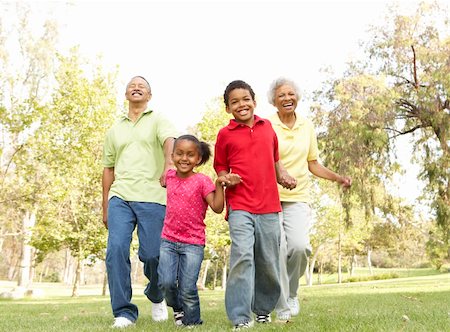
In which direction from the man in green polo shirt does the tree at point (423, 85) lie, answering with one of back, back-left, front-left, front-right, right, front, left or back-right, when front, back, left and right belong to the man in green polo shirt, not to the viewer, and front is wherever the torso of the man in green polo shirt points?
back-left

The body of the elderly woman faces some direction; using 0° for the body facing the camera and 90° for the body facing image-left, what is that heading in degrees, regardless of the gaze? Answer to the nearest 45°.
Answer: approximately 0°

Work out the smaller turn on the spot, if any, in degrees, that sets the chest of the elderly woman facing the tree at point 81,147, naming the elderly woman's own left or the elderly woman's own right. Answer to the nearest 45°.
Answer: approximately 135° to the elderly woman's own right

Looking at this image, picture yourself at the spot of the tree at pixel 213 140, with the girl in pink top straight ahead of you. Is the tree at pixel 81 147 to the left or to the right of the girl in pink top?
right

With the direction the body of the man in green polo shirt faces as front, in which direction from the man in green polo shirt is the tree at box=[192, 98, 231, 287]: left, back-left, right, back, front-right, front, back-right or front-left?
back

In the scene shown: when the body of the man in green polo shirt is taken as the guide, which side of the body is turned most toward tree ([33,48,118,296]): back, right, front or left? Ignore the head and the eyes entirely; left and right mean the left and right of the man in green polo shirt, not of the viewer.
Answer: back

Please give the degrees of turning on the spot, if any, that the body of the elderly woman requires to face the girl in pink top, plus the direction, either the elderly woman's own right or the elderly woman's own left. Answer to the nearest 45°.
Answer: approximately 45° to the elderly woman's own right

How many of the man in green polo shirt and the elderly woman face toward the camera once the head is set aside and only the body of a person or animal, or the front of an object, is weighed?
2

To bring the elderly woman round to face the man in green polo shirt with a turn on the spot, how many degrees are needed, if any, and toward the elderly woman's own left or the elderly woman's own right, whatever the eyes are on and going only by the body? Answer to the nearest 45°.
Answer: approximately 90° to the elderly woman's own right

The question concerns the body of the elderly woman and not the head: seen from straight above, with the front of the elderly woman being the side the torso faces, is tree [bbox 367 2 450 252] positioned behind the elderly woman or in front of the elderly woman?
behind
